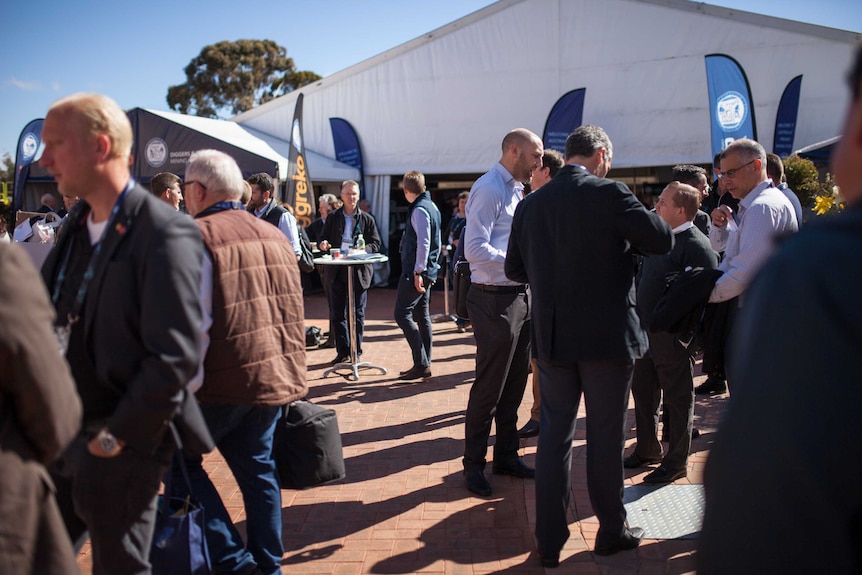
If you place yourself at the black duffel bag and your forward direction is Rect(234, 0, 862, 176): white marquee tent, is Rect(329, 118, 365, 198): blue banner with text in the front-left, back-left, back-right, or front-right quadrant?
front-left

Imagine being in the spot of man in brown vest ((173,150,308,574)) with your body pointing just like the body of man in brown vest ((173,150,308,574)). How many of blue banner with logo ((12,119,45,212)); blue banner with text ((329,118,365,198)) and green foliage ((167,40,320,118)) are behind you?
0

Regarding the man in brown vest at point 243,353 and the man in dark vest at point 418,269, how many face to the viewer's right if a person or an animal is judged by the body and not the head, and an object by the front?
0

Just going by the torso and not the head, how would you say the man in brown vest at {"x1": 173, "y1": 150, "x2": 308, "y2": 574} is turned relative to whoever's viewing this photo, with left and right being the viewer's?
facing away from the viewer and to the left of the viewer

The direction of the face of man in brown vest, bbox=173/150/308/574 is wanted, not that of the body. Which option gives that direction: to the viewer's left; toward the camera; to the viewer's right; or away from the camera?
to the viewer's left

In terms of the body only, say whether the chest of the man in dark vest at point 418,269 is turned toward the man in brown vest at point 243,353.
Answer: no

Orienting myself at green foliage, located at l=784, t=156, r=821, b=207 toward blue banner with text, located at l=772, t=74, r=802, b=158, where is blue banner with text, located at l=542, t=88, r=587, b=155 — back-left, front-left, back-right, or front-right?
front-left

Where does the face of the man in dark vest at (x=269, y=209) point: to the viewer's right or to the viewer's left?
to the viewer's left

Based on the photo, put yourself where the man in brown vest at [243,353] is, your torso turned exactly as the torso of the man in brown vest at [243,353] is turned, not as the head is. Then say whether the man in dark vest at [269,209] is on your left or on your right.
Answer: on your right
